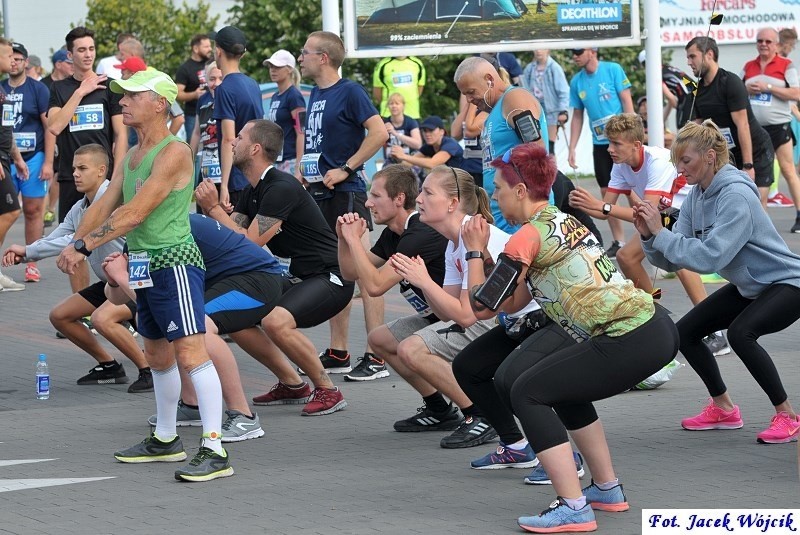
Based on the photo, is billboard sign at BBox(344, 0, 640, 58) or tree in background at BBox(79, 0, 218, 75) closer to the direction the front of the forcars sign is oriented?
the billboard sign

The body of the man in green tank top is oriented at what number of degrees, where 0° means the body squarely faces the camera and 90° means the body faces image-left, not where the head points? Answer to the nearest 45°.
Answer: approximately 45°

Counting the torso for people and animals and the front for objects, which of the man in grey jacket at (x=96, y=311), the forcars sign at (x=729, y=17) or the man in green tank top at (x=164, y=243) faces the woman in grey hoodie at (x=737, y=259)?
the forcars sign

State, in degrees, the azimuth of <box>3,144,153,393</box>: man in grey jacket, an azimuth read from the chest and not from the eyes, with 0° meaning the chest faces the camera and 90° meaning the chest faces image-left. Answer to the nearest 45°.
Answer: approximately 45°

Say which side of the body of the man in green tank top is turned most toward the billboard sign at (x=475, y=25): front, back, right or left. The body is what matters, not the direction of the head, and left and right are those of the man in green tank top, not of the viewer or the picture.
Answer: back

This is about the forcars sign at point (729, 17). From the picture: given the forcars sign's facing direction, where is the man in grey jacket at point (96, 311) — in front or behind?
in front

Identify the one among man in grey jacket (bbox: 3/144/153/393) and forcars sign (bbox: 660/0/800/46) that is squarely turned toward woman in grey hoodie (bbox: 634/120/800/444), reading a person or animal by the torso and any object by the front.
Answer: the forcars sign

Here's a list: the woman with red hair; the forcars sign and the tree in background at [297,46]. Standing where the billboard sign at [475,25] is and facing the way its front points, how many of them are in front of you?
1

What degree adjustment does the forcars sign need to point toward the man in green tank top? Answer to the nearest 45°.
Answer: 0° — it already faces them

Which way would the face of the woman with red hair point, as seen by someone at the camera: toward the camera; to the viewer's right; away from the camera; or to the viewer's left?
to the viewer's left

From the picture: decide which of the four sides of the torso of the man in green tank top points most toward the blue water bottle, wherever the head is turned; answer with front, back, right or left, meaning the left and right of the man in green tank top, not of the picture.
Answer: right

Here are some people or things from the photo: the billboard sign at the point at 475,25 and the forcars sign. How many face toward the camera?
2

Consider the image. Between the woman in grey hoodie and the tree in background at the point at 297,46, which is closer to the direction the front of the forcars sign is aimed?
the woman in grey hoodie
